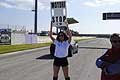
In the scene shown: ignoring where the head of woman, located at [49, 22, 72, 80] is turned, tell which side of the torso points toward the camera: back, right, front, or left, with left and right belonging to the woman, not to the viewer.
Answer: front
